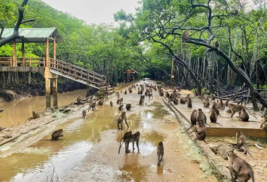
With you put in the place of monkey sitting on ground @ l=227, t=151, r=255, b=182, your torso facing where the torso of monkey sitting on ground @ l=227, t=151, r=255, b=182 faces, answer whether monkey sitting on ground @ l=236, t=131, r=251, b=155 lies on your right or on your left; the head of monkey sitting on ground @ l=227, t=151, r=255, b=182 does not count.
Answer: on your right

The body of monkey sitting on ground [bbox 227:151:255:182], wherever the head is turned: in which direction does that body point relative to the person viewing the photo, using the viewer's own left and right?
facing to the left of the viewer
